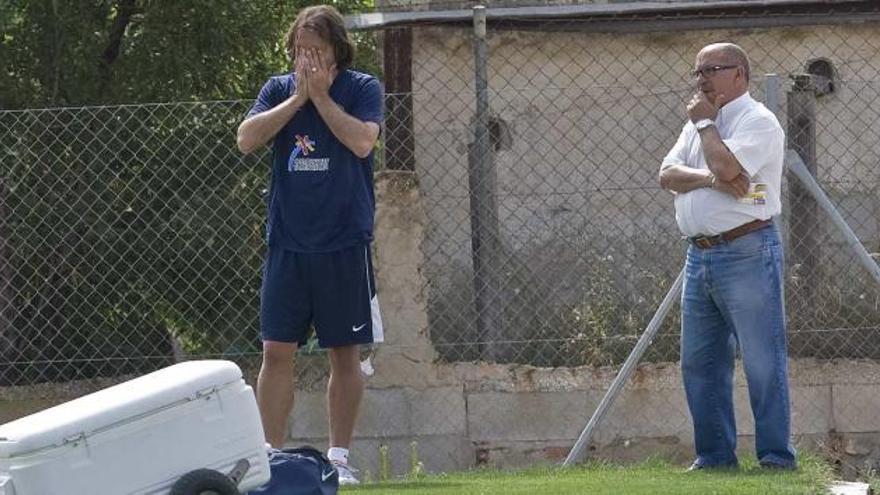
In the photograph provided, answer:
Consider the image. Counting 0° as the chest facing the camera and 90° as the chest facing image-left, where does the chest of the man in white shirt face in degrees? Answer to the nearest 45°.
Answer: approximately 45°

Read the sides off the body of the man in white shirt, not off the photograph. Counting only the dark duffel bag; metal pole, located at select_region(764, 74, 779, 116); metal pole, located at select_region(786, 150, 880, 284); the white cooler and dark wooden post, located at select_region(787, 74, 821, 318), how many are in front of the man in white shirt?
2

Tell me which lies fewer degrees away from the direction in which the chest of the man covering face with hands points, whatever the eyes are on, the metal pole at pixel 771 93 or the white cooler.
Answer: the white cooler

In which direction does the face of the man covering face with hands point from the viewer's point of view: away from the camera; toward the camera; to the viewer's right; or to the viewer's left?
toward the camera

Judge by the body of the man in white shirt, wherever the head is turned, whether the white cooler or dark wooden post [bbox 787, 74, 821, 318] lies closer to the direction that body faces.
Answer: the white cooler

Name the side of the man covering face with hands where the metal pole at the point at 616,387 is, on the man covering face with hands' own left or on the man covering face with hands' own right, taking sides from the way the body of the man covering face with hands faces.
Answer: on the man covering face with hands' own left

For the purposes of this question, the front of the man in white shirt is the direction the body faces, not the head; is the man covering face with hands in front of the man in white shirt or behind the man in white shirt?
in front

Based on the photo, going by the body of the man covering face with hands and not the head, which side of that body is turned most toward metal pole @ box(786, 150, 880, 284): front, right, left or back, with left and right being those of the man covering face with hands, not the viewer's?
left

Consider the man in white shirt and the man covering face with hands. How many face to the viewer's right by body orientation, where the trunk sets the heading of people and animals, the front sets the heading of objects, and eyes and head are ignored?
0

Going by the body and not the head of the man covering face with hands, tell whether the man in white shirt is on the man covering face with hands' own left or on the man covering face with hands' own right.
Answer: on the man covering face with hands' own left

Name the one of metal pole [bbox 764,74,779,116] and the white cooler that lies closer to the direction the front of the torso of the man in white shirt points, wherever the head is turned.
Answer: the white cooler

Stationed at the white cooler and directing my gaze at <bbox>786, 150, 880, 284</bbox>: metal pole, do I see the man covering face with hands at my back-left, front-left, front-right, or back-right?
front-left

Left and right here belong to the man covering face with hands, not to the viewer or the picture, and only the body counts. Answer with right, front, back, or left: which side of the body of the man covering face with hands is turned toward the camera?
front

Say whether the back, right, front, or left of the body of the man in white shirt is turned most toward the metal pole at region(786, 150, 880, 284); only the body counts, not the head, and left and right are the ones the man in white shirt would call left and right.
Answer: back

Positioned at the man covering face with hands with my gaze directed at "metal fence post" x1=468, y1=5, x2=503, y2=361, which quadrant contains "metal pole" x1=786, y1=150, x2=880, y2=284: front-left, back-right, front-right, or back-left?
front-right
